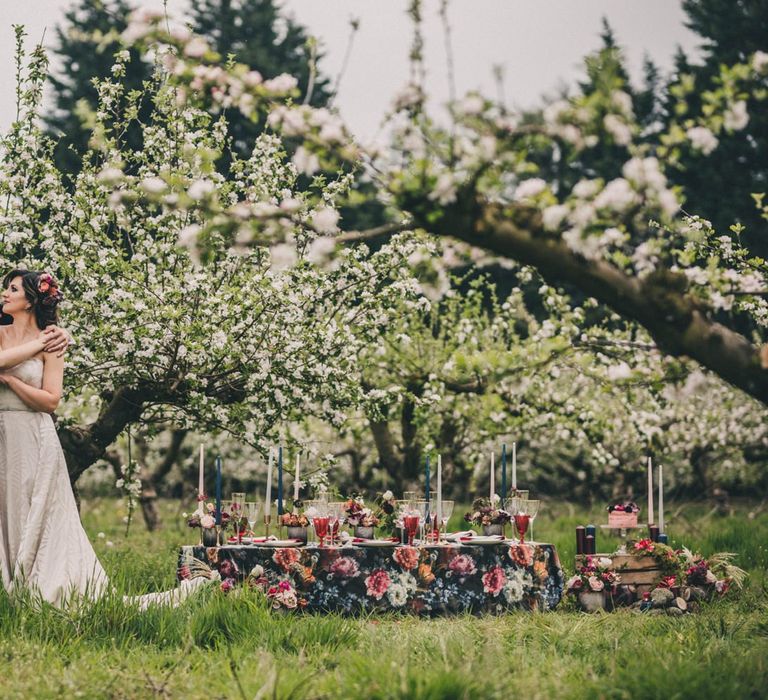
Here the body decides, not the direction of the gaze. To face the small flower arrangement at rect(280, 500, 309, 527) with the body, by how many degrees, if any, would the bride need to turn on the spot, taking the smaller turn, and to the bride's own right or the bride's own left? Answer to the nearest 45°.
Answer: approximately 135° to the bride's own left

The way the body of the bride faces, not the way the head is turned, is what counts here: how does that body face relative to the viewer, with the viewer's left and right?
facing the viewer and to the left of the viewer

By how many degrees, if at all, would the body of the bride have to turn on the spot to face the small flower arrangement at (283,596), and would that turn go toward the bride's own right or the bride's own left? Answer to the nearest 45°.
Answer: approximately 135° to the bride's own left

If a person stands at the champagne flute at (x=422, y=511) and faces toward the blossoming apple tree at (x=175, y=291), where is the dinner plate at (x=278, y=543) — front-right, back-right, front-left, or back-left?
front-left

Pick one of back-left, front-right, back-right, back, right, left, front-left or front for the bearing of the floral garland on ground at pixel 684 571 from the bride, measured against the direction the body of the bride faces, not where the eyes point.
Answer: back-left

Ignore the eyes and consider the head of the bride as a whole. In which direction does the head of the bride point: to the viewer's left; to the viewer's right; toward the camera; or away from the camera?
to the viewer's left

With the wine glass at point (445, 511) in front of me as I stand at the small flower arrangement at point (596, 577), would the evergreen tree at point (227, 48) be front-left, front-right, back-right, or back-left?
front-right

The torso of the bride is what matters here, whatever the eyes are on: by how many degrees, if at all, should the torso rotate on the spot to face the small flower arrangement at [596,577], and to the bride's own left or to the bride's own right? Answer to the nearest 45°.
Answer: approximately 135° to the bride's own left

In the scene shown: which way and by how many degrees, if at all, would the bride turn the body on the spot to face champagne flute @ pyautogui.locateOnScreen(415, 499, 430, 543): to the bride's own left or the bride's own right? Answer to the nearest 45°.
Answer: approximately 135° to the bride's own left
